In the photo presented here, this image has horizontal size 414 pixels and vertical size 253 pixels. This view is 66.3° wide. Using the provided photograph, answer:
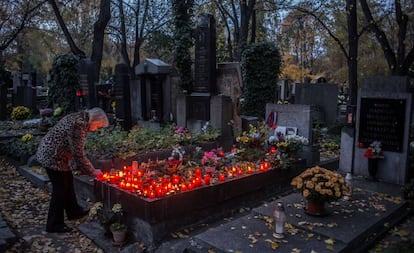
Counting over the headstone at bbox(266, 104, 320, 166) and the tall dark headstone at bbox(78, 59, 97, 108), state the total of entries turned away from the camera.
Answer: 0

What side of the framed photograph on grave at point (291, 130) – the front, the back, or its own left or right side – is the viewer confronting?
front

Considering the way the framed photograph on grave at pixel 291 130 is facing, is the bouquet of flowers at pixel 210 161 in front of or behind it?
in front

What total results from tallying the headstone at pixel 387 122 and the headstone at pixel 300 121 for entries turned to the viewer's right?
0

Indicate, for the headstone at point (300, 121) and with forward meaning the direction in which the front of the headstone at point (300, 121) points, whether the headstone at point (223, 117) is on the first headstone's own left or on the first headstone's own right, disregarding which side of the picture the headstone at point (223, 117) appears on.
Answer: on the first headstone's own right

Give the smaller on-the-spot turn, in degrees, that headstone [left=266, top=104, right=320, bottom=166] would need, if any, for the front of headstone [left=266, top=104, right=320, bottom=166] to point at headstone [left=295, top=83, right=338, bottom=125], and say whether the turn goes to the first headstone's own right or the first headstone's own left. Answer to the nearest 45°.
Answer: approximately 180°

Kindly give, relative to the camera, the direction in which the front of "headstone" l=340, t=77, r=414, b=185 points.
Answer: facing the viewer and to the left of the viewer

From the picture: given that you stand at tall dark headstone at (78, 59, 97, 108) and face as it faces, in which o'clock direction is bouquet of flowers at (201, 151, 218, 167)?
The bouquet of flowers is roughly at 10 o'clock from the tall dark headstone.

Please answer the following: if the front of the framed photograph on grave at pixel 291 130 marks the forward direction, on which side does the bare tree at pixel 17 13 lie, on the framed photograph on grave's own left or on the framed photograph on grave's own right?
on the framed photograph on grave's own right

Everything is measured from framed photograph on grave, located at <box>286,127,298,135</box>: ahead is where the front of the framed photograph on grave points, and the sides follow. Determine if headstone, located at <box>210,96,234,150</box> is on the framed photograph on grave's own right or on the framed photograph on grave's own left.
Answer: on the framed photograph on grave's own right

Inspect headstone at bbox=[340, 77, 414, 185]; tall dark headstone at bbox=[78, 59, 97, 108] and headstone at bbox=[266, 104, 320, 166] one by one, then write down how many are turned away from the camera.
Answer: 0

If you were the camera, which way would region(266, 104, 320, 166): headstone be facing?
facing the viewer

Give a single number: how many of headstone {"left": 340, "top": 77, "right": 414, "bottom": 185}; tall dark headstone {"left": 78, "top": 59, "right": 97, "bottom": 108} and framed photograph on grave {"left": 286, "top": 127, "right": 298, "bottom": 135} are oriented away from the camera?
0

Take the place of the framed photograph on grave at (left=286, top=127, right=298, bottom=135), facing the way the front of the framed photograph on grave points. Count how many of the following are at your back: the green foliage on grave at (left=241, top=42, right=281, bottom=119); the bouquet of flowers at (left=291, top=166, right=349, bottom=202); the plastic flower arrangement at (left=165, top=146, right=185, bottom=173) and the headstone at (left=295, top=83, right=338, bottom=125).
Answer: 2

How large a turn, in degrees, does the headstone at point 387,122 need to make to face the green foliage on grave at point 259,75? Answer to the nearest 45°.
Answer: approximately 90° to its right

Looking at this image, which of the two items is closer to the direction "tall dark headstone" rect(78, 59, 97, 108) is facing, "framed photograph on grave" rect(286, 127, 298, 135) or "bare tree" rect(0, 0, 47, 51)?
the framed photograph on grave

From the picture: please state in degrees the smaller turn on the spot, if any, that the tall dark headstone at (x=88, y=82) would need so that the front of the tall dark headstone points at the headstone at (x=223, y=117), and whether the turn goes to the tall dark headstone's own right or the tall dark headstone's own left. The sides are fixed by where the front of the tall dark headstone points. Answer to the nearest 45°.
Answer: approximately 90° to the tall dark headstone's own left
